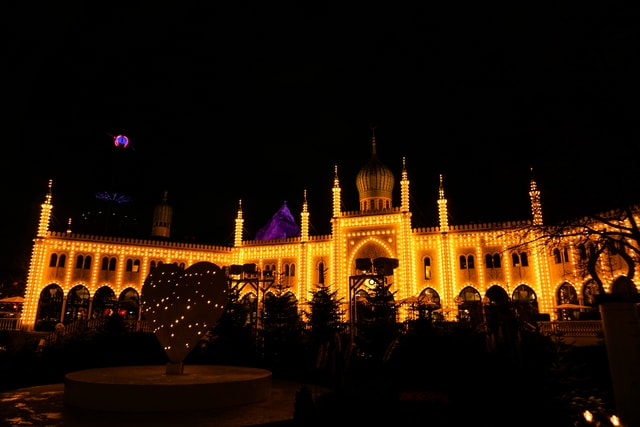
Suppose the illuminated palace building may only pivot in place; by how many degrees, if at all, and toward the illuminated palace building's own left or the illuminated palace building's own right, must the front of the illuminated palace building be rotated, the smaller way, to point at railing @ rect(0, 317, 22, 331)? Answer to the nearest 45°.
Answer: approximately 90° to the illuminated palace building's own right

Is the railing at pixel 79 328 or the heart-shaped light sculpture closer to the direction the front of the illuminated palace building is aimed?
the heart-shaped light sculpture

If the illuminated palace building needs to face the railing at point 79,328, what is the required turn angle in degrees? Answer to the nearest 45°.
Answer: approximately 45° to its right

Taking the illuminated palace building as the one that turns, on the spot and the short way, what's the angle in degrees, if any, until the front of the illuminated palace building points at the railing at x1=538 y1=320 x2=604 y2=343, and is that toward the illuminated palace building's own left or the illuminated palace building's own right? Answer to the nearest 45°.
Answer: approximately 45° to the illuminated palace building's own left

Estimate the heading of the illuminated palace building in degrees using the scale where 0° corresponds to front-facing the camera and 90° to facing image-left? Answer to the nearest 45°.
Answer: approximately 0°

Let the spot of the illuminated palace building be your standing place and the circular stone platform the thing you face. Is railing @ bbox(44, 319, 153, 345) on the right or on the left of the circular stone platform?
right

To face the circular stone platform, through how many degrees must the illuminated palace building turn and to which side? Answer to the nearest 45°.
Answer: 0° — it already faces it

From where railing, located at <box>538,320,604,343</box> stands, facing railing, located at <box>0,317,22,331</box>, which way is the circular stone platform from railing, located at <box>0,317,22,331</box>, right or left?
left
